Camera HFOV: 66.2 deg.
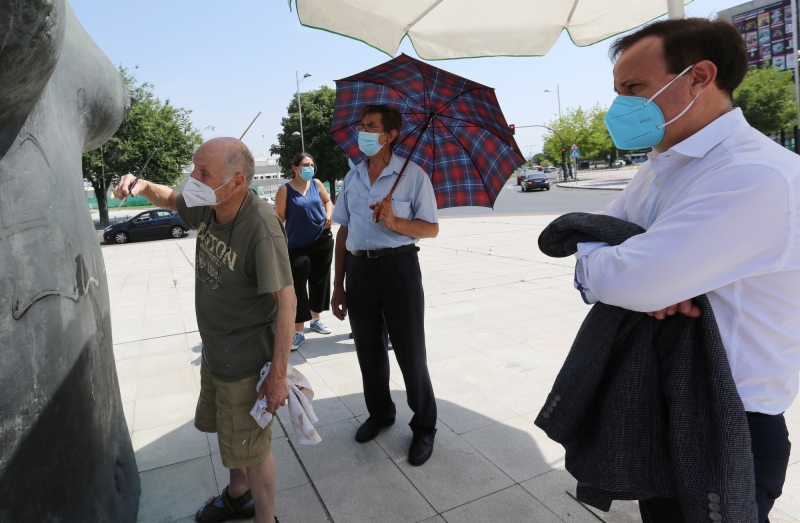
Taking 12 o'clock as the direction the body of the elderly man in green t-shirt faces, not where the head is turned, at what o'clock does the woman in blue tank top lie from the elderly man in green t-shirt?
The woman in blue tank top is roughly at 5 o'clock from the elderly man in green t-shirt.

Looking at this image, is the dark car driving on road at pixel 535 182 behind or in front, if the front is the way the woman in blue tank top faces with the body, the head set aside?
behind

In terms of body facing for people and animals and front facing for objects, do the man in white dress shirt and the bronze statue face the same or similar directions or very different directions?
very different directions

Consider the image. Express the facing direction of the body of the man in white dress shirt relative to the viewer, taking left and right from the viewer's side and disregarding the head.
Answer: facing to the left of the viewer

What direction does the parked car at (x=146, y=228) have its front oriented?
to the viewer's left

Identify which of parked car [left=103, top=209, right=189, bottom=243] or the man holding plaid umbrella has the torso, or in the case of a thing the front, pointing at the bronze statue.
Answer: the man holding plaid umbrella

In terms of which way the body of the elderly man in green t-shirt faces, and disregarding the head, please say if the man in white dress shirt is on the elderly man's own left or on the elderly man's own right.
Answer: on the elderly man's own left

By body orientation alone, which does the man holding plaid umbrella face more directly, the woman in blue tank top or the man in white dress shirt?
the man in white dress shirt

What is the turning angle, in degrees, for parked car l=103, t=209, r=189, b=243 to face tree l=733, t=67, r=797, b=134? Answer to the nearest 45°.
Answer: approximately 180°

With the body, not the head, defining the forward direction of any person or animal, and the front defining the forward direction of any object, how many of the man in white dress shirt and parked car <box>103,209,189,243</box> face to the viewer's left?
2

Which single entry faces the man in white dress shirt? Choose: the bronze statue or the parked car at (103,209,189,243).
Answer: the bronze statue
